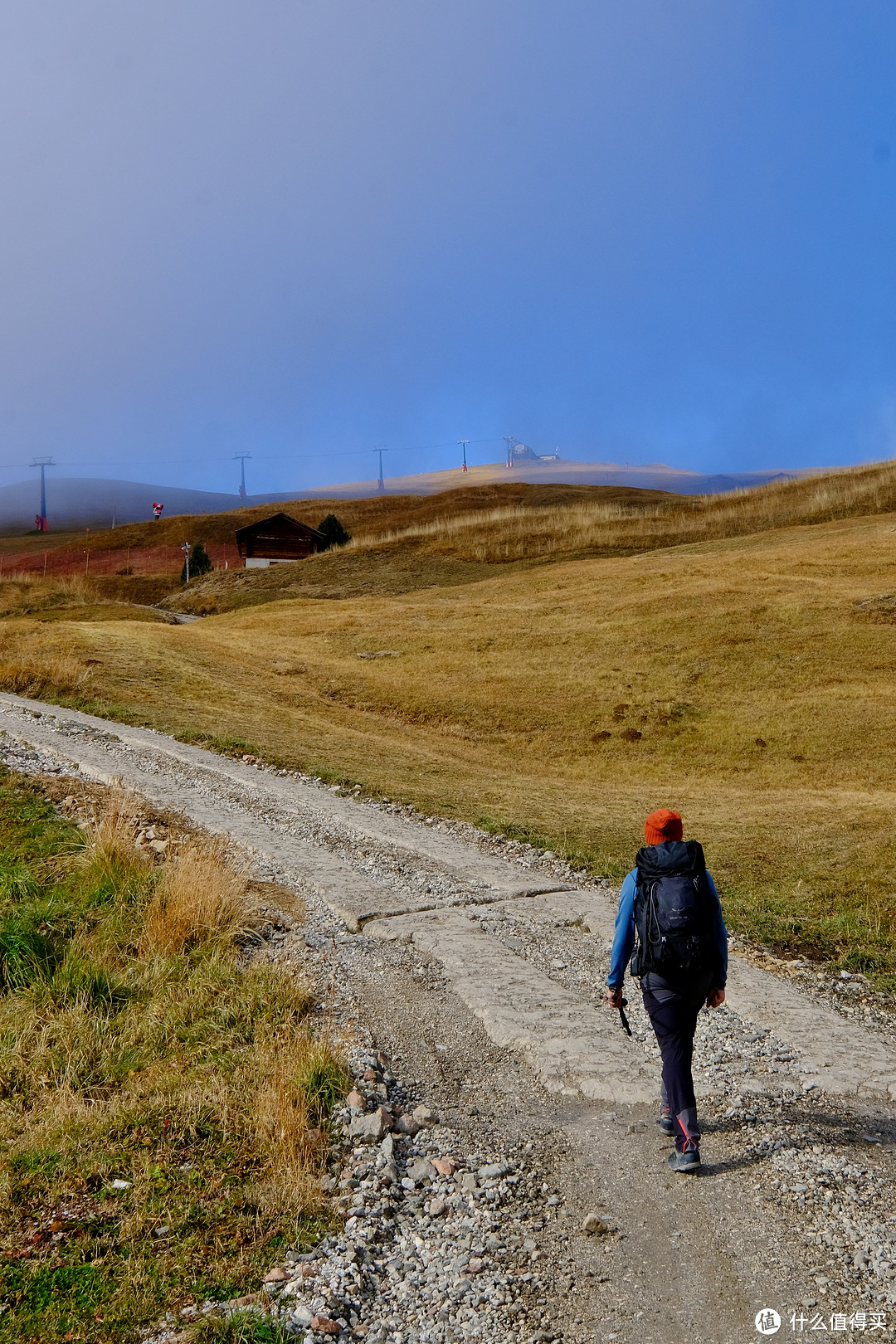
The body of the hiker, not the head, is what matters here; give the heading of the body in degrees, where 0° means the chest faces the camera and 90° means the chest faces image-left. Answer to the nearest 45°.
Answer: approximately 180°

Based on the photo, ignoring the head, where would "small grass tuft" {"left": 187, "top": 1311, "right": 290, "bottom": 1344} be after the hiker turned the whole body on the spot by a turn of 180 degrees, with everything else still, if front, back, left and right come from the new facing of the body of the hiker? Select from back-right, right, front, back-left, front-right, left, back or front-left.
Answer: front-right

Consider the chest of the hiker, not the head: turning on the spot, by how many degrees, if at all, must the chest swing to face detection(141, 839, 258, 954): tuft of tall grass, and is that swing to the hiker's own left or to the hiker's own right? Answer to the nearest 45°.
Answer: approximately 45° to the hiker's own left
